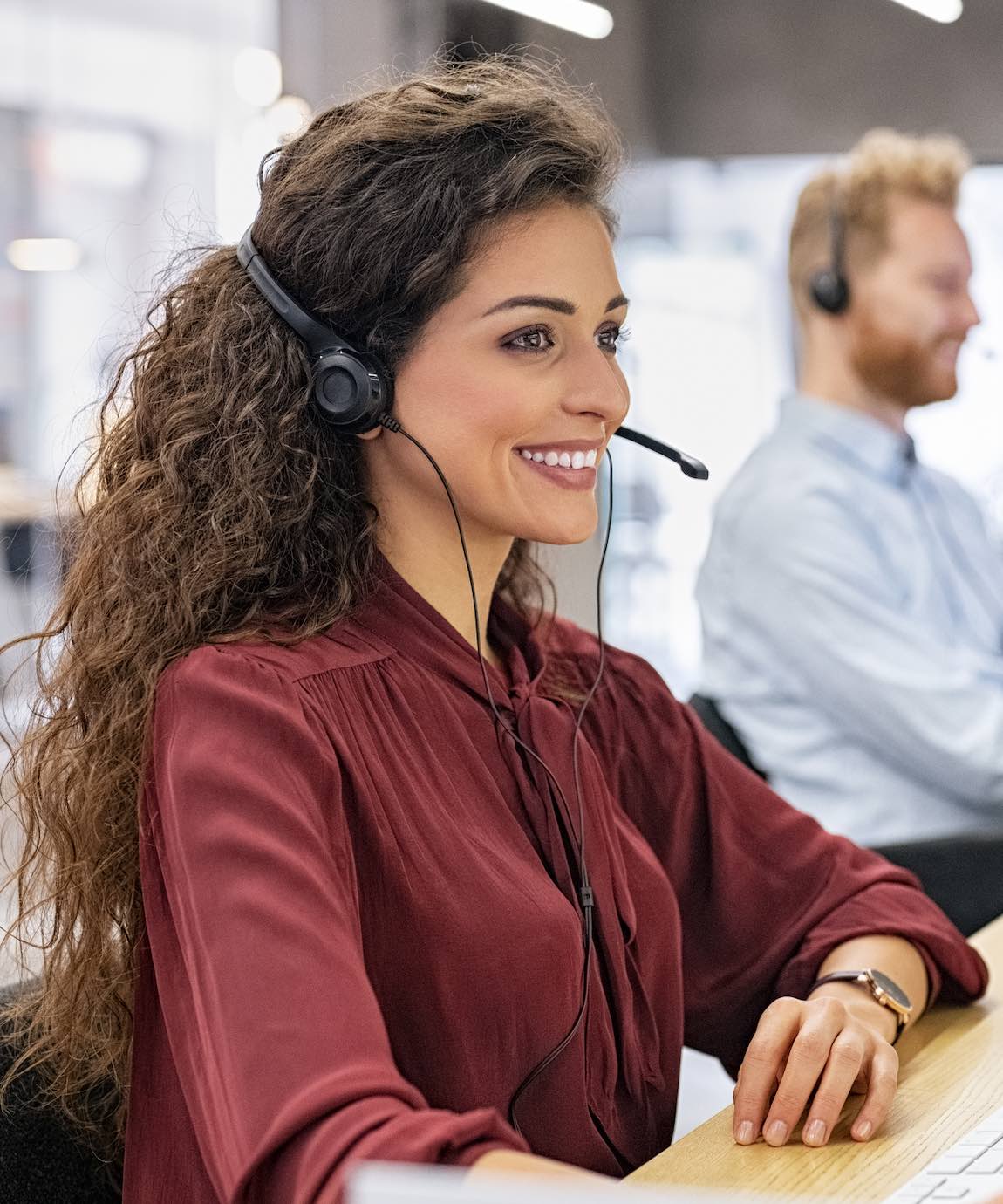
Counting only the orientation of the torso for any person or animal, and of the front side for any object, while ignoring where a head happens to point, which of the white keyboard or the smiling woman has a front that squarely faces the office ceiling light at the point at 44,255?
the white keyboard

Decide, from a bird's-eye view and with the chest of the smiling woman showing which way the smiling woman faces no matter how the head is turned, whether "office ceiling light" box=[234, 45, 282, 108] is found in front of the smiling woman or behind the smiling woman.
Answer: behind

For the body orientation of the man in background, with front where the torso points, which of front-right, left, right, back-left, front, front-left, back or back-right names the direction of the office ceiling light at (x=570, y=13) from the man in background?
back

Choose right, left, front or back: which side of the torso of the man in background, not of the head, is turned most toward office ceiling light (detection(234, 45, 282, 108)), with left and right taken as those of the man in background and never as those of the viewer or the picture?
back

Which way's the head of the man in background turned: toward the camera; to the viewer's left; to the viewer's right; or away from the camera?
to the viewer's right
